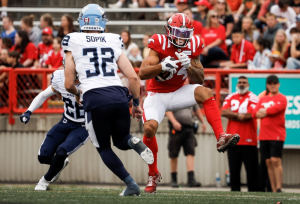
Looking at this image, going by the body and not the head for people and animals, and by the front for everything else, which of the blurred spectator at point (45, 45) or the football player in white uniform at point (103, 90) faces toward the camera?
the blurred spectator

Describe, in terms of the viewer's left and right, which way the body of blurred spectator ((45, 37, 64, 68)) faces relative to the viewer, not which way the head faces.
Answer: facing the viewer

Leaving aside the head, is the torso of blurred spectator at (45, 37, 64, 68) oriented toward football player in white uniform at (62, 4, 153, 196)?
yes

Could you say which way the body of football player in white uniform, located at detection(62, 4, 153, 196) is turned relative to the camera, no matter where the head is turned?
away from the camera

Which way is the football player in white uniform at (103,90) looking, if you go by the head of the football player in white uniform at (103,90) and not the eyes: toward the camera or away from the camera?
away from the camera

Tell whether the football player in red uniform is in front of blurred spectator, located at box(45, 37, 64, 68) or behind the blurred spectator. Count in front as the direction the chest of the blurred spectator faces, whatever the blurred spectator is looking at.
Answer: in front

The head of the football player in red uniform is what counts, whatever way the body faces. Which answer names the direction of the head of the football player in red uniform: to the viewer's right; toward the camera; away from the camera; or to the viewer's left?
toward the camera

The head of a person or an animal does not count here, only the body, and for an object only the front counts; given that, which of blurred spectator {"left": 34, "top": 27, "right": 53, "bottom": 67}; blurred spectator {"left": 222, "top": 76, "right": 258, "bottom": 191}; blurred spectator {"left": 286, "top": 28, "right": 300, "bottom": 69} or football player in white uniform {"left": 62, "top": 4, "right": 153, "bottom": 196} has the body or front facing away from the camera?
the football player in white uniform

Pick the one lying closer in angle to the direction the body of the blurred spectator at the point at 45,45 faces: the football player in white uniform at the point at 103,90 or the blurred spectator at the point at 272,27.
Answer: the football player in white uniform

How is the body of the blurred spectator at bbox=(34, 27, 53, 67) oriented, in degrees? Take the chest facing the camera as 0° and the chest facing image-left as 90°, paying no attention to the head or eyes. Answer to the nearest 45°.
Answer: approximately 0°

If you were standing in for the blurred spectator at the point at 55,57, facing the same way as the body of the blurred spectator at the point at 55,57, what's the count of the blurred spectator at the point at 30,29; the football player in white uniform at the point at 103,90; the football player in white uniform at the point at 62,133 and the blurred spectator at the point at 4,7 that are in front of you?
2

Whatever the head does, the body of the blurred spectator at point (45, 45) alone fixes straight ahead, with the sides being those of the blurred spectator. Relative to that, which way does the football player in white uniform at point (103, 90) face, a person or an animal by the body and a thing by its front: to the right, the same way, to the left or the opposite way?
the opposite way

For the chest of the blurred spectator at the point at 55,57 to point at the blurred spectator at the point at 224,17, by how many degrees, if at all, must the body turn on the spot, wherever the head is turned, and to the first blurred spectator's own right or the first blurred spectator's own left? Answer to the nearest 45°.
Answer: approximately 90° to the first blurred spectator's own left

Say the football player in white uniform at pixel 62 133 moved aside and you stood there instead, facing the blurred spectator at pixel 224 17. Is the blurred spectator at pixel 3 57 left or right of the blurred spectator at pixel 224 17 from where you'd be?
left

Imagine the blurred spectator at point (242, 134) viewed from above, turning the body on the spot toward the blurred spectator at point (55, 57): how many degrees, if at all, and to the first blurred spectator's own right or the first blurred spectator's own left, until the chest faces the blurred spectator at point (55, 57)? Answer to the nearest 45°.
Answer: approximately 90° to the first blurred spectator's own right

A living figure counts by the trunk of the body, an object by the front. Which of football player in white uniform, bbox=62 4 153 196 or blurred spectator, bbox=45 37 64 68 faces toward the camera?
the blurred spectator

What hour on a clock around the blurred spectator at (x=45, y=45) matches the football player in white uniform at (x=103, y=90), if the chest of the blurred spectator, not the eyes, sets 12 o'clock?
The football player in white uniform is roughly at 12 o'clock from the blurred spectator.
